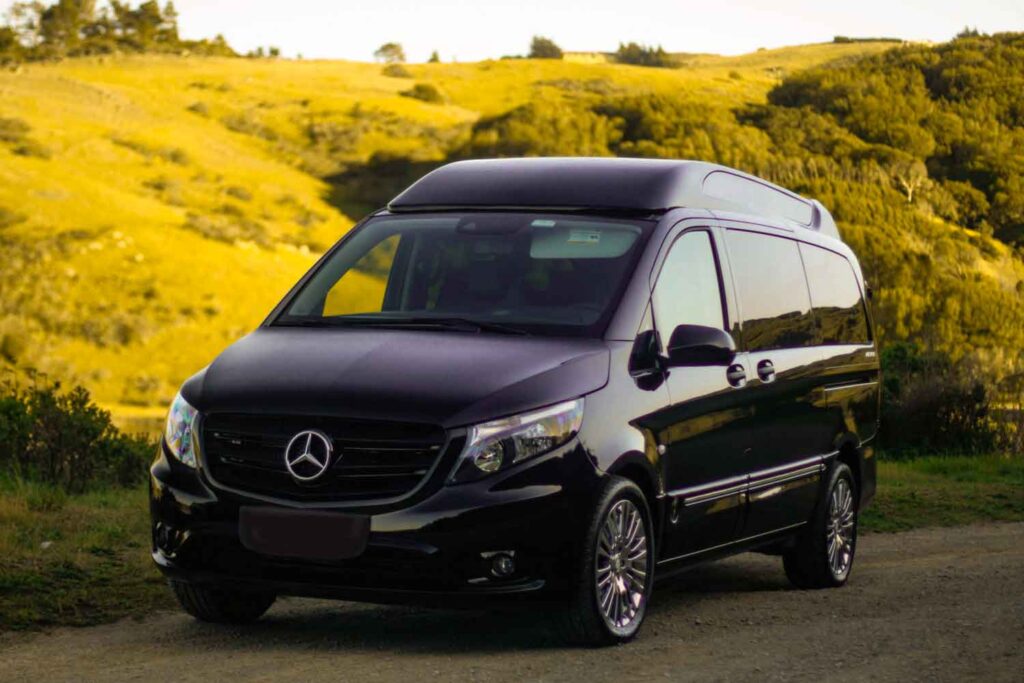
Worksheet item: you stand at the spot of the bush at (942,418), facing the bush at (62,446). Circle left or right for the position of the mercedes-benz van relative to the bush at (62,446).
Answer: left

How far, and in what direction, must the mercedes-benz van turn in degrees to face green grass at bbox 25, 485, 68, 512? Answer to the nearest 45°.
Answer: approximately 90° to its right

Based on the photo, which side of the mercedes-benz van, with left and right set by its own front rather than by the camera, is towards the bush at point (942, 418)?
back

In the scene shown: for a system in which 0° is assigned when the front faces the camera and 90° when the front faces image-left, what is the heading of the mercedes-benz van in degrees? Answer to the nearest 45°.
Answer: approximately 45°

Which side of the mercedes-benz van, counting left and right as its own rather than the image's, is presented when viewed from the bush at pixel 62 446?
right
